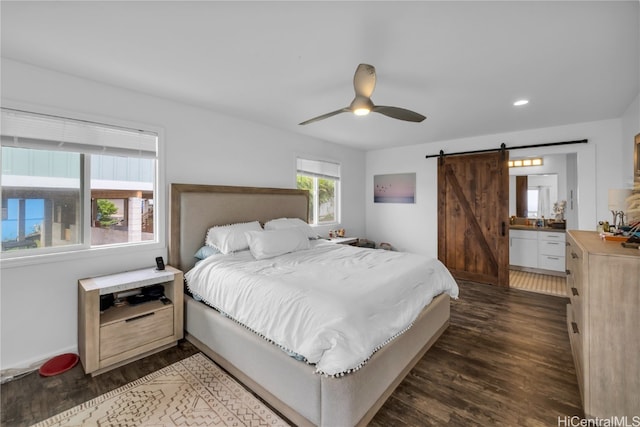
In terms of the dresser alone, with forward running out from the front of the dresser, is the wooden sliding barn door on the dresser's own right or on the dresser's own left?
on the dresser's own right

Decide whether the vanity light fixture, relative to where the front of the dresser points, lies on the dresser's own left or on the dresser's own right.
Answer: on the dresser's own right

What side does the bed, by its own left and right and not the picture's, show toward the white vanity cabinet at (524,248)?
left

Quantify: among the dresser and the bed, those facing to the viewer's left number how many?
1

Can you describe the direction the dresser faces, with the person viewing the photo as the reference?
facing to the left of the viewer

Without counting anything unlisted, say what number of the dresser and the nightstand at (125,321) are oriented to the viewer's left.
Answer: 1

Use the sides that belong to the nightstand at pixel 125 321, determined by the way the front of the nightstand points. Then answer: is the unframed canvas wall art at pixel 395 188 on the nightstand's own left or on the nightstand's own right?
on the nightstand's own left

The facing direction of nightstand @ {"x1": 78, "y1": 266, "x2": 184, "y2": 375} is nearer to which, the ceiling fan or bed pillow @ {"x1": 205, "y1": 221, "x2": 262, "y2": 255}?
the ceiling fan
